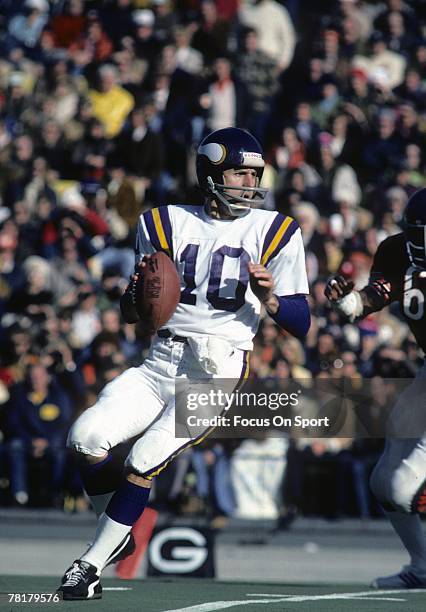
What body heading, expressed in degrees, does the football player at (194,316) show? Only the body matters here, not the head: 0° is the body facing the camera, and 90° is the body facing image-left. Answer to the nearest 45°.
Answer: approximately 0°

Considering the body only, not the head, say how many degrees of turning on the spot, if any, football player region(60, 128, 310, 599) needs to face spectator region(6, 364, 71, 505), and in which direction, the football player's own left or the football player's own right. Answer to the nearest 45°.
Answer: approximately 180°

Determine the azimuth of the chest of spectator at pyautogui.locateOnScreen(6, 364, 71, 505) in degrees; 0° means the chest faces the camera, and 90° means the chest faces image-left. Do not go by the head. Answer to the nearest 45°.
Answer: approximately 0°

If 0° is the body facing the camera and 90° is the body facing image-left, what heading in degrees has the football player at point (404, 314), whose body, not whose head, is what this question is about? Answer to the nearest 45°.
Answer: approximately 45°

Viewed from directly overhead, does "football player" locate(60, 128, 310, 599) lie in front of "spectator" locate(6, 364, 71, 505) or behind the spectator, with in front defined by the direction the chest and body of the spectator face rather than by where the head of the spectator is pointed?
in front

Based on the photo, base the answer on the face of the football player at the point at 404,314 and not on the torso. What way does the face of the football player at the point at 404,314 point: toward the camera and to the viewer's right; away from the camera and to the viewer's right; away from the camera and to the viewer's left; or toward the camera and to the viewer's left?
toward the camera and to the viewer's left

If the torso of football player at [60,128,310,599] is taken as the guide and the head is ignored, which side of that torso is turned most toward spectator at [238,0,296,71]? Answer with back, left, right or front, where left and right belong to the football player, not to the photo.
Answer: back

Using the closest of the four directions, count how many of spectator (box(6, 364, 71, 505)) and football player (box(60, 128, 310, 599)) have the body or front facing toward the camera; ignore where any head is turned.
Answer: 2

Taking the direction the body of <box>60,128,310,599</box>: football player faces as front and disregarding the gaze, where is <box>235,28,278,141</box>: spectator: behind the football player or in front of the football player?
behind
